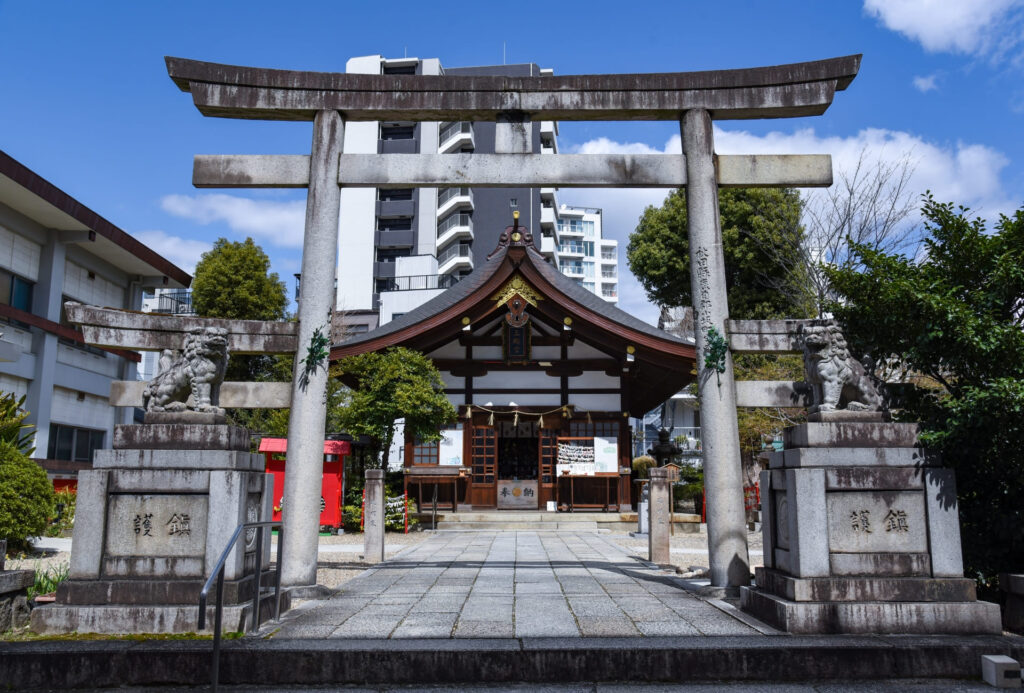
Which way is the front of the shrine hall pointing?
toward the camera

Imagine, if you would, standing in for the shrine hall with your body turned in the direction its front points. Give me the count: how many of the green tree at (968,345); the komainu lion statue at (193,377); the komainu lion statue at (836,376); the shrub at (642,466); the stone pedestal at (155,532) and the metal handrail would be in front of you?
5

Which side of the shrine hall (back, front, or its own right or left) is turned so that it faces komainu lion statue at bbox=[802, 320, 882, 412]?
front

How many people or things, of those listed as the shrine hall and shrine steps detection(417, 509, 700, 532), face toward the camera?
2

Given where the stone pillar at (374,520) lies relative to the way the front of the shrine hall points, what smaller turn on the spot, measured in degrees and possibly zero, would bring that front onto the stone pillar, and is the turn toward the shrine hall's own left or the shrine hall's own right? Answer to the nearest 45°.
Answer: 0° — it already faces it

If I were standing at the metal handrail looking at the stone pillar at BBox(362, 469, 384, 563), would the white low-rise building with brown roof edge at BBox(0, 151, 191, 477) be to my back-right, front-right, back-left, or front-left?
front-left

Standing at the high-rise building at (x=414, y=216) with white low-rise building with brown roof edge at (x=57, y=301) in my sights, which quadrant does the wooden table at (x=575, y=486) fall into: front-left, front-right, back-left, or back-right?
front-left

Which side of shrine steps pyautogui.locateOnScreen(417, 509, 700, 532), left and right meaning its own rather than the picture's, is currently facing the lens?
front

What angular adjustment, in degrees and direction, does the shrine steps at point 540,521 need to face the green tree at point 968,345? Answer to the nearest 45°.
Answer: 0° — it already faces it

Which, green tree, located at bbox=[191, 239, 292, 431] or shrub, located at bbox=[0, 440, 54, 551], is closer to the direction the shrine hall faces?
the shrub

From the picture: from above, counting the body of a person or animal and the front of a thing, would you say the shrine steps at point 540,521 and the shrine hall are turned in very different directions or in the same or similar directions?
same or similar directions

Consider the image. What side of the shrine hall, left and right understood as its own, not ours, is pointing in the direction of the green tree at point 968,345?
front

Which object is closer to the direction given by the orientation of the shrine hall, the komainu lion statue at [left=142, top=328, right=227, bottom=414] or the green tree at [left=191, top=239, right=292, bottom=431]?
the komainu lion statue

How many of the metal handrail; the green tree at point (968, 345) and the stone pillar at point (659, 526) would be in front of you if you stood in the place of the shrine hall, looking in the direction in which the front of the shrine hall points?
3

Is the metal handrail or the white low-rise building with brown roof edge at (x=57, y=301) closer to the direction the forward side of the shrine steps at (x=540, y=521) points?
the metal handrail
